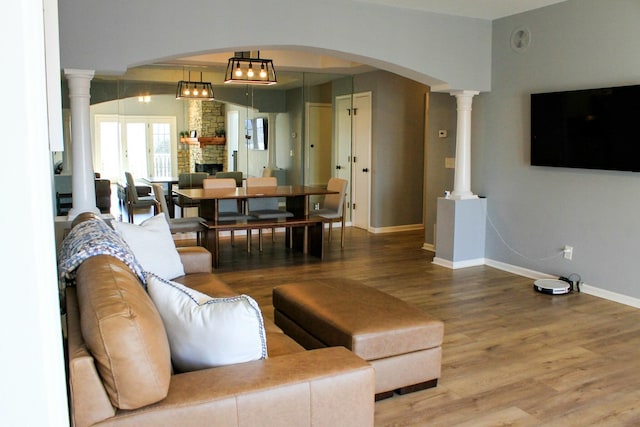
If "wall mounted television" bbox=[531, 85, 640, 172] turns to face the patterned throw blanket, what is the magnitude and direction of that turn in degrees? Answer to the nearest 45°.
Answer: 0° — it already faces it

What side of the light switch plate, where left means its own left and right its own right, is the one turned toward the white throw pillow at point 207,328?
front

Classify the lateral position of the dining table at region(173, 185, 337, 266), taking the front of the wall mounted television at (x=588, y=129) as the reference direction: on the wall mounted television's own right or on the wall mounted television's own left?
on the wall mounted television's own right

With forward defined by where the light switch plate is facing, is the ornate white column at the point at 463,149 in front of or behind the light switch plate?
in front

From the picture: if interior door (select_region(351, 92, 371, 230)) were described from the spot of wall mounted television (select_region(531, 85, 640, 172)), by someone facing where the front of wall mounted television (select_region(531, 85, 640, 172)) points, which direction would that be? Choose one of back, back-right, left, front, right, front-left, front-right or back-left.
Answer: right

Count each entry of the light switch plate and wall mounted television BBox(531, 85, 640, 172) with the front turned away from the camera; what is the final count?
0

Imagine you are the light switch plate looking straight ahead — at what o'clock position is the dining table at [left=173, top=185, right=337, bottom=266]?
The dining table is roughly at 2 o'clock from the light switch plate.

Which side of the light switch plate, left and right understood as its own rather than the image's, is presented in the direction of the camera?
front

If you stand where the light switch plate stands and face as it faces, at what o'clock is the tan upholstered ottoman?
The tan upholstered ottoman is roughly at 12 o'clock from the light switch plate.

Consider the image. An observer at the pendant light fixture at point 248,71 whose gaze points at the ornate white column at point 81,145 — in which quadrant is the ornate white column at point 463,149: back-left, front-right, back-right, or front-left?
back-left

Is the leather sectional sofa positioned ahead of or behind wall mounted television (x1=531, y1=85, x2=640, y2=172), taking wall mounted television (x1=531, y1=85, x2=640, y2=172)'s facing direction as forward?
ahead

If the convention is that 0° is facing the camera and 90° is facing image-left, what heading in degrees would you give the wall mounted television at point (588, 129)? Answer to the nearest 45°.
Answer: approximately 45°
